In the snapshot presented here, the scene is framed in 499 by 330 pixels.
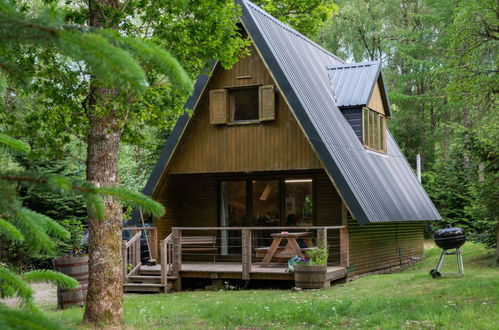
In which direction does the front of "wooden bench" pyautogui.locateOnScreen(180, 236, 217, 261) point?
toward the camera

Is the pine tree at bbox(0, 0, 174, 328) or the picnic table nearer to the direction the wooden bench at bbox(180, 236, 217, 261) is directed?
the pine tree

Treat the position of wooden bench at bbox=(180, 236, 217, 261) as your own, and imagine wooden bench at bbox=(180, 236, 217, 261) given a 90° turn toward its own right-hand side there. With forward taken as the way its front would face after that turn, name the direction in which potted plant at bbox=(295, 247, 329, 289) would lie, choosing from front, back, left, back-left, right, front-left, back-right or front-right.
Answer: back-left

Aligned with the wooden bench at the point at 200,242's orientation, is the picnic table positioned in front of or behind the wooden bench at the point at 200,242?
in front

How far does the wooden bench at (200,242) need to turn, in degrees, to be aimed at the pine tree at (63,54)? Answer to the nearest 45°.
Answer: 0° — it already faces it
